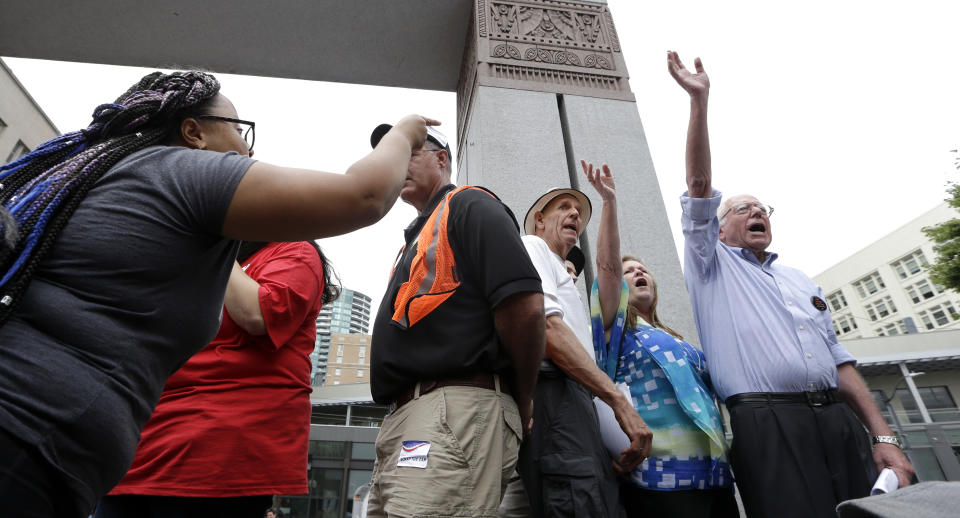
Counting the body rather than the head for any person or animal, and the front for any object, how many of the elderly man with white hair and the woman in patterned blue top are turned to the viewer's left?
0

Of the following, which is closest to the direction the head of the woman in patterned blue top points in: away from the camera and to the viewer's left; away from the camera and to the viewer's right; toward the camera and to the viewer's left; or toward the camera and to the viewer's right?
toward the camera and to the viewer's left

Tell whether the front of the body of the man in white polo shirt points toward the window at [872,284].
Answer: no

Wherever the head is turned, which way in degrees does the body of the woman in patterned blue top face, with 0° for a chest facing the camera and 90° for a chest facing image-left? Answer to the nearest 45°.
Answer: approximately 315°

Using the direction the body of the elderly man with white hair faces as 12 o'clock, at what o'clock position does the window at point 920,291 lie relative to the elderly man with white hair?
The window is roughly at 8 o'clock from the elderly man with white hair.

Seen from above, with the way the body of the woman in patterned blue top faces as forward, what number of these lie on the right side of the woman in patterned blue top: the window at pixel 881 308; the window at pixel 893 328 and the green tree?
0

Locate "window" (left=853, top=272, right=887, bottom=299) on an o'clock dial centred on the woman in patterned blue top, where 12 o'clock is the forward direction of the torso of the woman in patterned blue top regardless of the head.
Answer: The window is roughly at 8 o'clock from the woman in patterned blue top.

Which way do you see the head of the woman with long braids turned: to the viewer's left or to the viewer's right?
to the viewer's right

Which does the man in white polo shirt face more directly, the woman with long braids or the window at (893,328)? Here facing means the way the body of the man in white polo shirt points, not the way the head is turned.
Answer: the woman with long braids

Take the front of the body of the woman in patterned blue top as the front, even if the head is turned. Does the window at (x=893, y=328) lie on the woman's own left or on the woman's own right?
on the woman's own left

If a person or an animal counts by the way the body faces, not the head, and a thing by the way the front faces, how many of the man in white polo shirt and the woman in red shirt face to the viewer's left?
1

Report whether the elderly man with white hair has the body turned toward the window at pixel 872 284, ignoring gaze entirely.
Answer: no
